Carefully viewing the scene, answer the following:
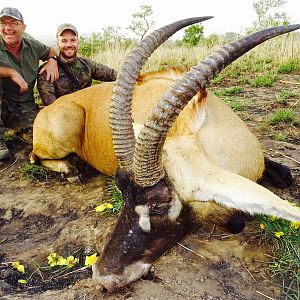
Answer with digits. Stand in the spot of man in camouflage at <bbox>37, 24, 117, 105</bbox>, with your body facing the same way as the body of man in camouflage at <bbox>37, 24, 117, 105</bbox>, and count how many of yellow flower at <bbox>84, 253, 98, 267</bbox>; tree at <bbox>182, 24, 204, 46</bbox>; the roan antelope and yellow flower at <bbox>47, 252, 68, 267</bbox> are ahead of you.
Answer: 3

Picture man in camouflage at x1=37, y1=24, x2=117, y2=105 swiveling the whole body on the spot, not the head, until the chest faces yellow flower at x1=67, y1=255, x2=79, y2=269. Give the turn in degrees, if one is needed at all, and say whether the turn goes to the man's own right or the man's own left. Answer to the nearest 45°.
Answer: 0° — they already face it

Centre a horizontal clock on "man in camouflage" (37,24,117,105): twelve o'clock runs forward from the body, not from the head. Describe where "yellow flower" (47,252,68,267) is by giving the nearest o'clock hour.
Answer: The yellow flower is roughly at 12 o'clock from the man in camouflage.

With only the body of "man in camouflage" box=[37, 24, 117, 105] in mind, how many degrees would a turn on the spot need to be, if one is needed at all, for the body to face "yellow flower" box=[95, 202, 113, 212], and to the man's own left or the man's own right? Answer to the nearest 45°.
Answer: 0° — they already face it

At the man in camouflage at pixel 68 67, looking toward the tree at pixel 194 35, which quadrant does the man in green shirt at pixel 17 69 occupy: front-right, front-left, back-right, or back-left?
back-left

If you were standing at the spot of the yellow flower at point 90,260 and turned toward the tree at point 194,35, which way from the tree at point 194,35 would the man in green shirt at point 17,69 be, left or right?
left

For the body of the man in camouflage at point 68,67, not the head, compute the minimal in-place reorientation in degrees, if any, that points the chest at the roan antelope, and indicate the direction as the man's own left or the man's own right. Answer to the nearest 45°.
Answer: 0° — they already face it

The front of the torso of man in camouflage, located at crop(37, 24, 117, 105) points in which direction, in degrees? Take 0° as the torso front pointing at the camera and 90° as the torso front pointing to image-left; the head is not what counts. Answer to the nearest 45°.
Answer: approximately 0°

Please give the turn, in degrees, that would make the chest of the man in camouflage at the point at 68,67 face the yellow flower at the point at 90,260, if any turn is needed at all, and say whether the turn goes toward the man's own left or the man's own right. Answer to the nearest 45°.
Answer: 0° — they already face it

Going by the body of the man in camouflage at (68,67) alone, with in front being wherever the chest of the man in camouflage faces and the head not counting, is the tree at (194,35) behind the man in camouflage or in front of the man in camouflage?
behind
